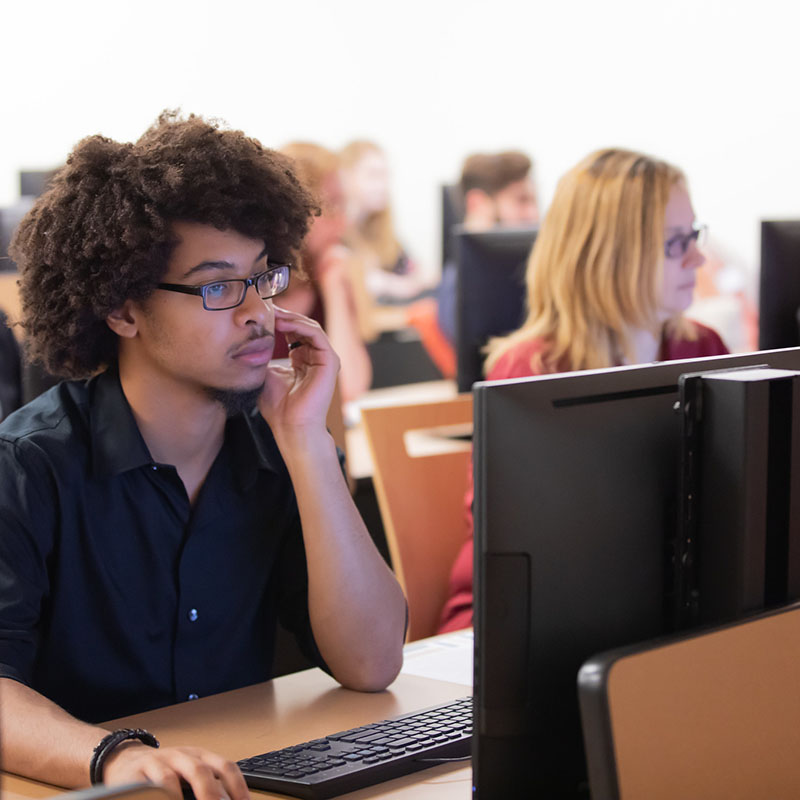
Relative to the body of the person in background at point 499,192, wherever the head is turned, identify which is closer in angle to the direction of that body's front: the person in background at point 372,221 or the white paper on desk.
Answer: the white paper on desk

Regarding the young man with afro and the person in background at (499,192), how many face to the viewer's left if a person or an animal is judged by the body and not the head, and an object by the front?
0

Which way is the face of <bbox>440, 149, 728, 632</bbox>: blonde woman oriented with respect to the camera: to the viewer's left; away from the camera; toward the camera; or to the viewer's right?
to the viewer's right

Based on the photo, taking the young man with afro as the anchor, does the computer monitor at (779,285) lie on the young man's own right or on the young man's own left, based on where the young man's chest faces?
on the young man's own left

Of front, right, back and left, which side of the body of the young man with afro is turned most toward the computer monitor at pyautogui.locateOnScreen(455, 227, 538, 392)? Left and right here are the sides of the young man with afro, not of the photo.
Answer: left

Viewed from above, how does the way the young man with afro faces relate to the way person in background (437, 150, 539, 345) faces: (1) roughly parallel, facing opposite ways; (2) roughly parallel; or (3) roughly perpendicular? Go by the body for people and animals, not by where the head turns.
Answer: roughly parallel

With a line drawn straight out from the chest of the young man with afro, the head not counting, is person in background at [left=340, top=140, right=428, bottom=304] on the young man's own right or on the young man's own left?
on the young man's own left

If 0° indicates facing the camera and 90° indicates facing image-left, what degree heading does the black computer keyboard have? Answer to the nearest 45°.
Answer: approximately 135°

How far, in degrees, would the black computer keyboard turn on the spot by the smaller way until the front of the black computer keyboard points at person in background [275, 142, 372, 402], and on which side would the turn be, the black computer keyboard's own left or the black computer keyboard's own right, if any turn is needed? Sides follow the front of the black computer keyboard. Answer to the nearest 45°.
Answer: approximately 45° to the black computer keyboard's own right

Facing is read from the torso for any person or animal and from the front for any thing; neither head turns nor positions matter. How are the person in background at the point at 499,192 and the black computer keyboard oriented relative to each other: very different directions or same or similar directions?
very different directions

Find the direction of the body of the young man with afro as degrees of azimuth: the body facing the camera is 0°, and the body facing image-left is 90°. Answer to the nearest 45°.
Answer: approximately 315°

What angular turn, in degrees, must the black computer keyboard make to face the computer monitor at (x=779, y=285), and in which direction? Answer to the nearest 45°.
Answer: approximately 90° to its right

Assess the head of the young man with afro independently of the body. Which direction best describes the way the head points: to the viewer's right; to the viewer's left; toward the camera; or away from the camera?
to the viewer's right

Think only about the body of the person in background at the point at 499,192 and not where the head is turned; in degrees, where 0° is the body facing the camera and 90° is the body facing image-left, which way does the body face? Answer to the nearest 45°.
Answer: approximately 315°

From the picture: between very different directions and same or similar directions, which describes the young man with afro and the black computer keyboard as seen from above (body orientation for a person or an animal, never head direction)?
very different directions
